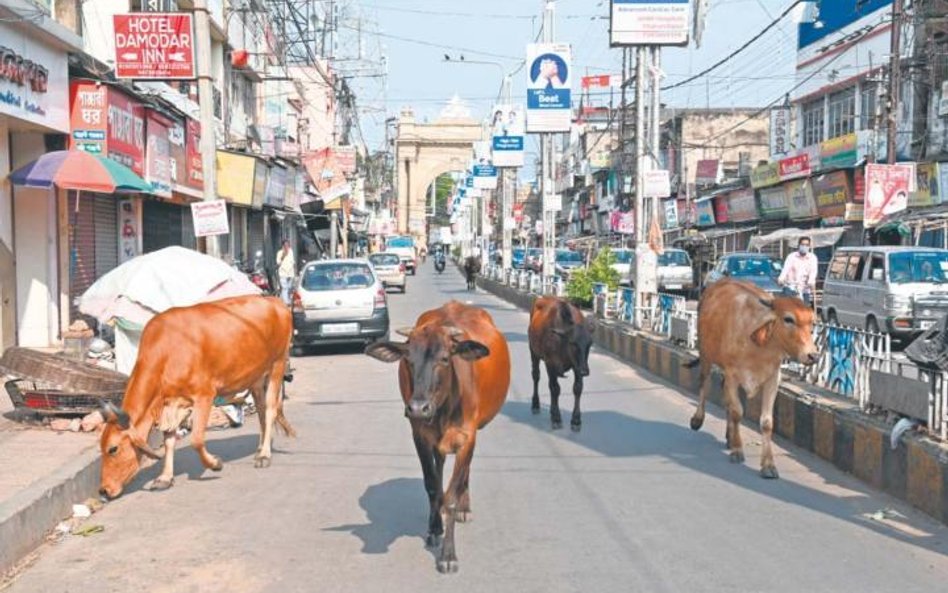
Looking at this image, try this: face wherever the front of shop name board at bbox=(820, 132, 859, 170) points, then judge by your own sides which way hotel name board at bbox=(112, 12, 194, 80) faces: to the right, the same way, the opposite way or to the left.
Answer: to the left

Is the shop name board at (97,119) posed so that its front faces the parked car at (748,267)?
no

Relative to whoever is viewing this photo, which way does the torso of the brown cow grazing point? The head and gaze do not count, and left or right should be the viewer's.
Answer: facing the viewer and to the left of the viewer

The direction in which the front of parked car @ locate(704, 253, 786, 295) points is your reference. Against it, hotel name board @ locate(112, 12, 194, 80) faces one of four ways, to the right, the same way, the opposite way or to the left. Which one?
the same way

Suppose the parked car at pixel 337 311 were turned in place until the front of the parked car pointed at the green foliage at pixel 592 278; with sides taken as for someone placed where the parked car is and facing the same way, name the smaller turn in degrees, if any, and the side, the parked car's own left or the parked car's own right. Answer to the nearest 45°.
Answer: approximately 45° to the parked car's own right

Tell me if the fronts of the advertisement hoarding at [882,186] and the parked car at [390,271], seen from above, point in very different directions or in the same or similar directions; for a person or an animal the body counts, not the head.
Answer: very different directions

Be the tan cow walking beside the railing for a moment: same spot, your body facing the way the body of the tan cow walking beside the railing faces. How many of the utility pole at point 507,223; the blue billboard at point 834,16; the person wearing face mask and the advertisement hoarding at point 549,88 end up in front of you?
0

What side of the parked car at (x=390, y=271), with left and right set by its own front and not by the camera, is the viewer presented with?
back

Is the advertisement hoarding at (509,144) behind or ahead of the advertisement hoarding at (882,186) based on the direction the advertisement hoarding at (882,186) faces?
behind

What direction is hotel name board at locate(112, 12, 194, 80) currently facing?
toward the camera

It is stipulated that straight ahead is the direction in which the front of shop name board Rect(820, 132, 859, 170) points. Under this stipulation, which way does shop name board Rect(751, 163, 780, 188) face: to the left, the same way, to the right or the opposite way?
the same way

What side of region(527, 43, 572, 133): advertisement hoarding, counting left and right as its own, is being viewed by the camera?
front

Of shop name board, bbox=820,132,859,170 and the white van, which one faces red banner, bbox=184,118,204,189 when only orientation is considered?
the shop name board

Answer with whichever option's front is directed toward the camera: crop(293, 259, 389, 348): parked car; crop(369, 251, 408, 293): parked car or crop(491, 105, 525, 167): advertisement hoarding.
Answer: the advertisement hoarding

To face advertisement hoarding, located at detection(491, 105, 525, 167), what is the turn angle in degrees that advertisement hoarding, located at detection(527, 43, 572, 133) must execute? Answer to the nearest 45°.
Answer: approximately 180°

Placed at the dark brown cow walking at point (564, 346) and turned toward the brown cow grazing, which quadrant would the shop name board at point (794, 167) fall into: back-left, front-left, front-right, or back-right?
back-right

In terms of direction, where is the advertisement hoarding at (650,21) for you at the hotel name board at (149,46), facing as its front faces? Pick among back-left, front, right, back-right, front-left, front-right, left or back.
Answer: left
